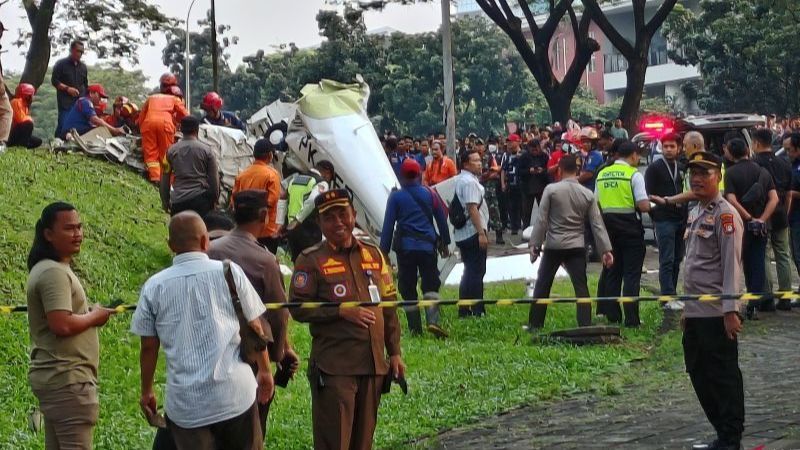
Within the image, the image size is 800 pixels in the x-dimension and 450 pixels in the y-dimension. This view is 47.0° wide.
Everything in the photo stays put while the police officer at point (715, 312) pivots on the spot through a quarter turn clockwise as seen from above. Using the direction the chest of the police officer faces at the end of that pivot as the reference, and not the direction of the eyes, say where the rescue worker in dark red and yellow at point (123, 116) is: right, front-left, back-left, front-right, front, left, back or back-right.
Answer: front

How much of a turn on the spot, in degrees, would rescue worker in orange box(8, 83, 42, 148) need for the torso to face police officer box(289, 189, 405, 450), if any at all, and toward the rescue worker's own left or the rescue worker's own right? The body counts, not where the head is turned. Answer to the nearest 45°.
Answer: approximately 90° to the rescue worker's own right

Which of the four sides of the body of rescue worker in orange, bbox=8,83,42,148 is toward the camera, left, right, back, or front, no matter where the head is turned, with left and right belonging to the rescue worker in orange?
right

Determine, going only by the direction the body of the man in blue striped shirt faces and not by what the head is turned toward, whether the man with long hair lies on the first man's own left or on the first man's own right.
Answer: on the first man's own left

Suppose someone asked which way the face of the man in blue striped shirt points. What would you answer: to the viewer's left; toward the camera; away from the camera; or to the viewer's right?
away from the camera

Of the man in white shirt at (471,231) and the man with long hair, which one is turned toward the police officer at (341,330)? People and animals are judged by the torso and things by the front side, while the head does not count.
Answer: the man with long hair

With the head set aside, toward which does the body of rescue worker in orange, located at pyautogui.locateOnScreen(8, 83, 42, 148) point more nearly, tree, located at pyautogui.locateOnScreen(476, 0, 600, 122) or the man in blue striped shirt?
the tree

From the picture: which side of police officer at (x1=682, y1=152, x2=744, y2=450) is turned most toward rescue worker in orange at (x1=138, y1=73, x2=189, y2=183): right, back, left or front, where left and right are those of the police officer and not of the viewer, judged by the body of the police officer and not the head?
right

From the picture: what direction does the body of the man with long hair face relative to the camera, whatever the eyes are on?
to the viewer's right
